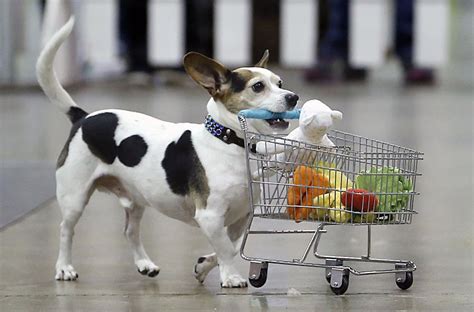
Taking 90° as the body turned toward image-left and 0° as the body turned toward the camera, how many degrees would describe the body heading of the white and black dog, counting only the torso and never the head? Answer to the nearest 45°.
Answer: approximately 270°

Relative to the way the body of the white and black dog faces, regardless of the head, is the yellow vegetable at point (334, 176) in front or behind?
in front

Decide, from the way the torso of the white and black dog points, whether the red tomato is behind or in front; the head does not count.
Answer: in front

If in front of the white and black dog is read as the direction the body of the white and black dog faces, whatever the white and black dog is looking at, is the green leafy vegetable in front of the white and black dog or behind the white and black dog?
in front

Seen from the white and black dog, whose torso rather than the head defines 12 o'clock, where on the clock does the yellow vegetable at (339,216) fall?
The yellow vegetable is roughly at 1 o'clock from the white and black dog.
